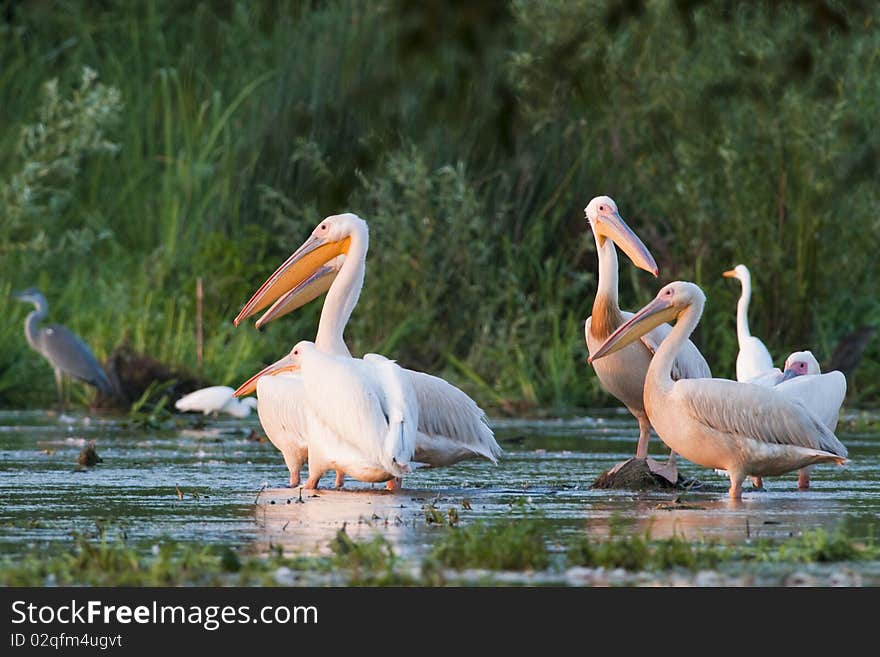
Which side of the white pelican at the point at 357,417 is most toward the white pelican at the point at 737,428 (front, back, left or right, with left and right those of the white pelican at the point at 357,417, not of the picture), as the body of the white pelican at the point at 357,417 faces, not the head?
back

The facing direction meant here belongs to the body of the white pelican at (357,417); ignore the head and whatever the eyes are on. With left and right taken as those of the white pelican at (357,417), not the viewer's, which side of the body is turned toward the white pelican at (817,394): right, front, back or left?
back

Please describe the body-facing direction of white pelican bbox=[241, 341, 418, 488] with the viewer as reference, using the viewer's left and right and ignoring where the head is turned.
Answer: facing to the left of the viewer

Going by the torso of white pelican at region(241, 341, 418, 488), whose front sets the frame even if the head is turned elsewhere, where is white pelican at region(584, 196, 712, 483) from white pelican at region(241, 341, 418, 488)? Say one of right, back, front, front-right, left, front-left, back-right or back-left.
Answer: back-right

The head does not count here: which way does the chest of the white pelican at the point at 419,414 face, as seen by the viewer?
to the viewer's left

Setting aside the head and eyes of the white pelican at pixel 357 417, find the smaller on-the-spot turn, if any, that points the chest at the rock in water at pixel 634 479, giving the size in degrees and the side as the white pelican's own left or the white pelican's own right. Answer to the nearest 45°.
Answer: approximately 180°

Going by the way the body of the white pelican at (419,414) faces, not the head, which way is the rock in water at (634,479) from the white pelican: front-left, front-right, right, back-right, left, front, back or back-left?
back

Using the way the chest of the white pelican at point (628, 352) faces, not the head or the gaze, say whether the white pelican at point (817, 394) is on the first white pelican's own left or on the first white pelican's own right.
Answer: on the first white pelican's own left

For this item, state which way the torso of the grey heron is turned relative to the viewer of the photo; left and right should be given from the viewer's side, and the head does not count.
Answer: facing to the left of the viewer
